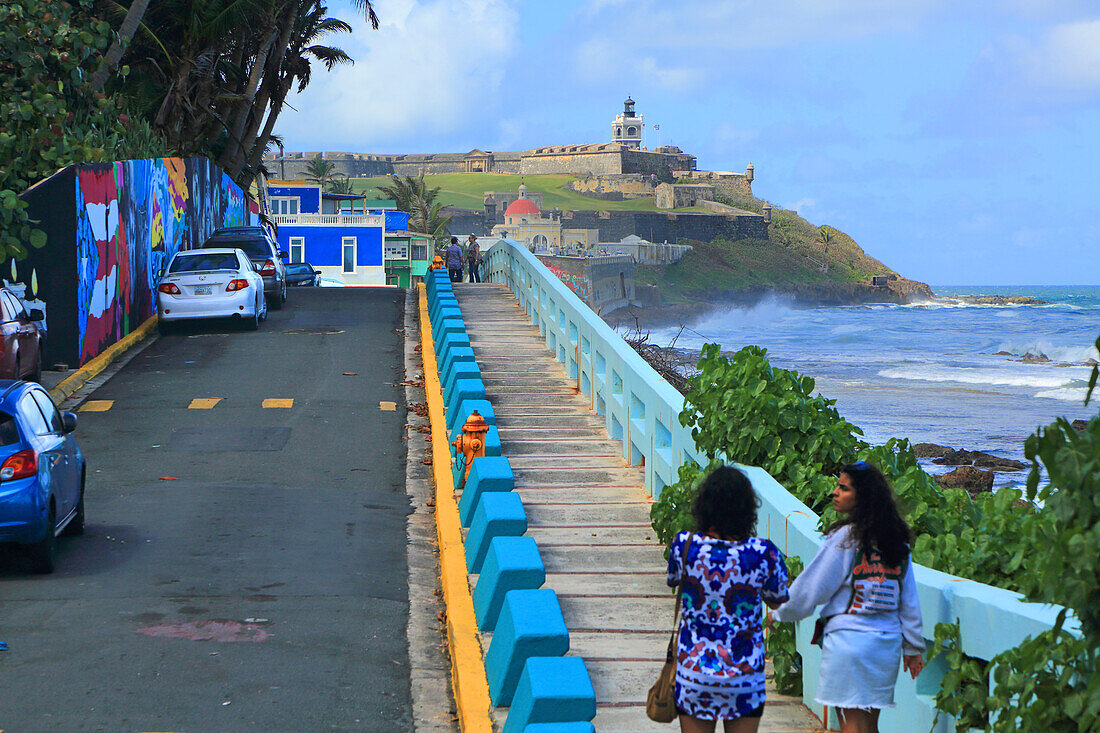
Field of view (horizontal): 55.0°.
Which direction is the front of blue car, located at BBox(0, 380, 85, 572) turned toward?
away from the camera

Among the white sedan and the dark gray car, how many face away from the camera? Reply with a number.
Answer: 2

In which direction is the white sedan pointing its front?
away from the camera

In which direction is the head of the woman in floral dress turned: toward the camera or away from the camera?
away from the camera

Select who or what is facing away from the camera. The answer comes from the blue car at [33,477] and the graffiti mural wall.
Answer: the blue car

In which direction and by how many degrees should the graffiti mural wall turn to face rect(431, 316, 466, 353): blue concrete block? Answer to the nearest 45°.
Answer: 0° — it already faces it

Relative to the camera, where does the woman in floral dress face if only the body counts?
away from the camera

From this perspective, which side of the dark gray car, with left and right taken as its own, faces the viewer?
back

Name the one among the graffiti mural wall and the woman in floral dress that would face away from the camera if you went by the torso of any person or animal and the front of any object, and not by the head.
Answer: the woman in floral dress

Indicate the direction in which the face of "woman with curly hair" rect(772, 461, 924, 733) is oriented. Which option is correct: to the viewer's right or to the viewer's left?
to the viewer's left

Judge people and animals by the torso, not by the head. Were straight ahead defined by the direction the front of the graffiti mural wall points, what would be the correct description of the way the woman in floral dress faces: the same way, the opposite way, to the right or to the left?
to the left
